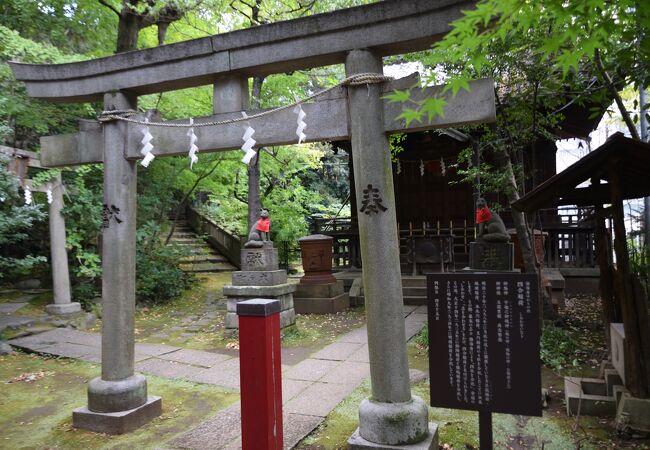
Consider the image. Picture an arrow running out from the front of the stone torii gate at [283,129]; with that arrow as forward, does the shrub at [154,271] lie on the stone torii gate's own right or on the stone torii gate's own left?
on the stone torii gate's own right

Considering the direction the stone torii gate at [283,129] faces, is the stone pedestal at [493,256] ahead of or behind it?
behind

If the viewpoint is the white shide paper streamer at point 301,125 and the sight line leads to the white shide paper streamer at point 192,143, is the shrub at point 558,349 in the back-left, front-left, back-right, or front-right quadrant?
back-right

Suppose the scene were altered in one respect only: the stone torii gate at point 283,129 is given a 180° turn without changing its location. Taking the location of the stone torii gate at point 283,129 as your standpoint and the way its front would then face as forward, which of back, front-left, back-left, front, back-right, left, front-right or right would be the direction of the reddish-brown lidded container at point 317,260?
front-left

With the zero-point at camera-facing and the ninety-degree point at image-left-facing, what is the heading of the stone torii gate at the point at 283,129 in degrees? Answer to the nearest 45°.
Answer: approximately 45°

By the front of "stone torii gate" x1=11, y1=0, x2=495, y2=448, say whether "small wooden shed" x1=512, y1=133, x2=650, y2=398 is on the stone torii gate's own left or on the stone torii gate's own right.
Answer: on the stone torii gate's own left

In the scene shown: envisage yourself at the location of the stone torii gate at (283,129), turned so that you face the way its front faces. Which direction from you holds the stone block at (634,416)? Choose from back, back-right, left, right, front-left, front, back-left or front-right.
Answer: back-left
